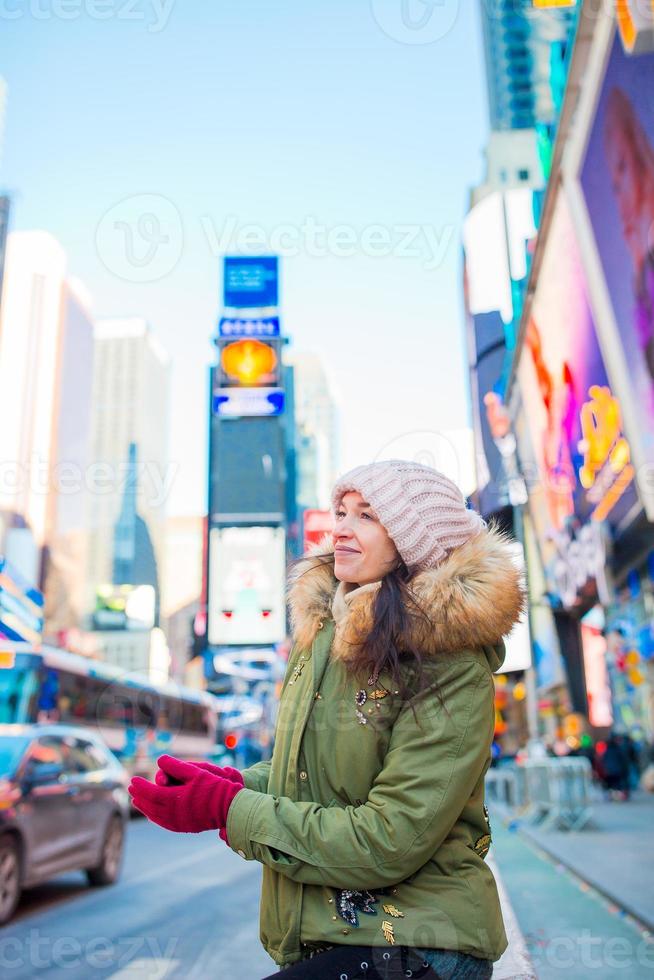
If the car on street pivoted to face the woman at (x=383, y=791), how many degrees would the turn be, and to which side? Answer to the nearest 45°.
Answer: approximately 45° to its left

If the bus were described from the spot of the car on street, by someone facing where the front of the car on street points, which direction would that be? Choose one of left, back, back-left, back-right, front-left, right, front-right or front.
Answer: back-right

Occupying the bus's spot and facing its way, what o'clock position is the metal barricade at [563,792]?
The metal barricade is roughly at 9 o'clock from the bus.

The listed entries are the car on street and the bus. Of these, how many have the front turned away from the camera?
0

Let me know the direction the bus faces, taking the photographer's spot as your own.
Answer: facing the viewer and to the left of the viewer

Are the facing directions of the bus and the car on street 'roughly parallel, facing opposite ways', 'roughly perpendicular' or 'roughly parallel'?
roughly parallel

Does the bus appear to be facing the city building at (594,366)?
no
